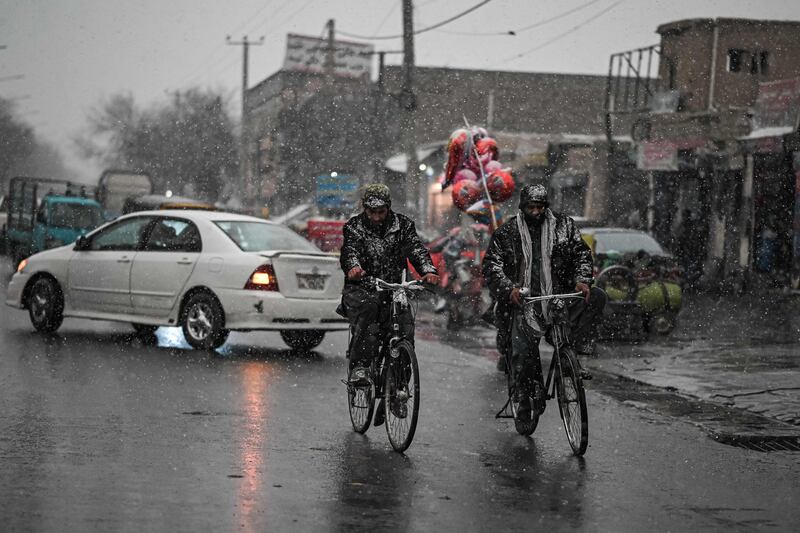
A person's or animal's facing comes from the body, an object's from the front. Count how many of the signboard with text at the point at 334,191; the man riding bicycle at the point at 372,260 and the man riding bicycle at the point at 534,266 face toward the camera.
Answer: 3

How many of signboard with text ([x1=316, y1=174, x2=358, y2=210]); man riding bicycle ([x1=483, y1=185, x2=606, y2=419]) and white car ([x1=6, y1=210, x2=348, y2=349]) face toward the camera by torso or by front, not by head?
2

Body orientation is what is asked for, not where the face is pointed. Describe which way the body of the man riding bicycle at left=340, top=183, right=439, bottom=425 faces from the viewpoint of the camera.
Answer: toward the camera

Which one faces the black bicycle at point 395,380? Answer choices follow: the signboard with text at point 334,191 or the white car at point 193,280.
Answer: the signboard with text

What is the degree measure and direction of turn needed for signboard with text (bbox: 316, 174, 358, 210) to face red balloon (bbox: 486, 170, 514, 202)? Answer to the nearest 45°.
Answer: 0° — it already faces it

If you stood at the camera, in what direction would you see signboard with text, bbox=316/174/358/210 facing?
facing the viewer

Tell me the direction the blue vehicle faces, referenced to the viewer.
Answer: facing the viewer and to the right of the viewer

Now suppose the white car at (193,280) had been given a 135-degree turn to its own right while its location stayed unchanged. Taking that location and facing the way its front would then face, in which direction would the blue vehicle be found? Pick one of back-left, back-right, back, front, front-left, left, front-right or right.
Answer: left

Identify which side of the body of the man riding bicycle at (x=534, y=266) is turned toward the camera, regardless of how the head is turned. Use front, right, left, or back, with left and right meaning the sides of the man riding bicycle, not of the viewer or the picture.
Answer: front
